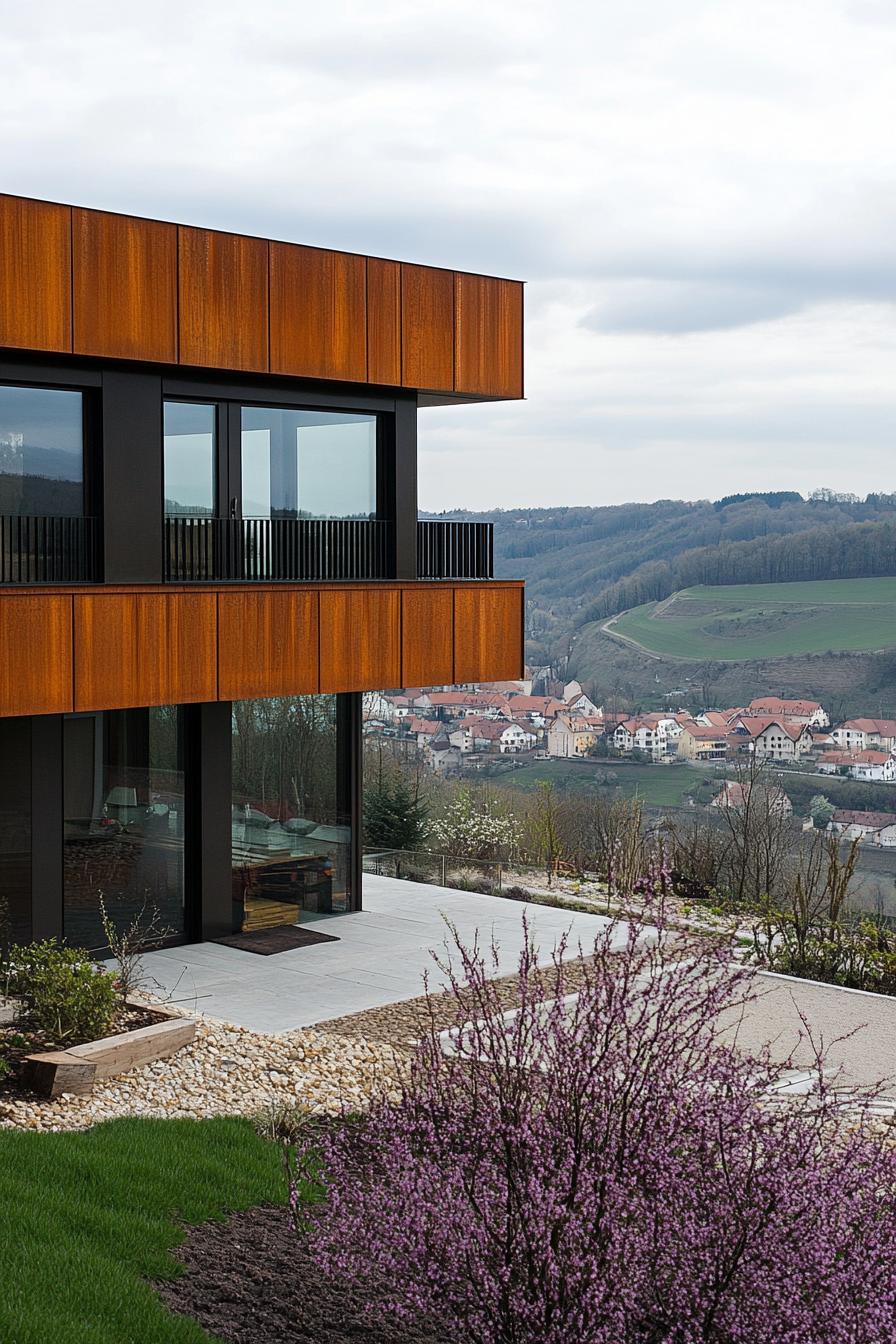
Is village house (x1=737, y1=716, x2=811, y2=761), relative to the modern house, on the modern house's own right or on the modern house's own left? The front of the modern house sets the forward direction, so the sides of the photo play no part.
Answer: on the modern house's own left

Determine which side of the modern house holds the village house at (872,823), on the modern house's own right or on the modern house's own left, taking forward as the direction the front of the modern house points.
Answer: on the modern house's own left

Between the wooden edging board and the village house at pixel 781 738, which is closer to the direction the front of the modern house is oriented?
the wooden edging board

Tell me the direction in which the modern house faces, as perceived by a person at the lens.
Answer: facing the viewer and to the right of the viewer

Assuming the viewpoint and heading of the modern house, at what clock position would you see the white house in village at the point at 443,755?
The white house in village is roughly at 8 o'clock from the modern house.

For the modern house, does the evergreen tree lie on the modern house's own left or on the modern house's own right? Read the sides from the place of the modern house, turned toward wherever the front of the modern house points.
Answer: on the modern house's own left

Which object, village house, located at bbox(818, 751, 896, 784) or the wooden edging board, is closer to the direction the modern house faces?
the wooden edging board

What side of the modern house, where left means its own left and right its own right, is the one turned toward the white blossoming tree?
left

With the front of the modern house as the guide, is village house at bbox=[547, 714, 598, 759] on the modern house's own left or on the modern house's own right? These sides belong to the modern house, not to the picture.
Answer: on the modern house's own left

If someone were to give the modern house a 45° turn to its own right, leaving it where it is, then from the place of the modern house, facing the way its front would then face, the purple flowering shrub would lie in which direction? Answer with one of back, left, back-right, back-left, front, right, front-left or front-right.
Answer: front

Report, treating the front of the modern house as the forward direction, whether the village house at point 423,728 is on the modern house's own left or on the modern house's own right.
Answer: on the modern house's own left

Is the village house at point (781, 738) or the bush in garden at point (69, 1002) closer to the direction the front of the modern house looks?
the bush in garden

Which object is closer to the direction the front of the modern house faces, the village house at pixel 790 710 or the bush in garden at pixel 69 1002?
the bush in garden
